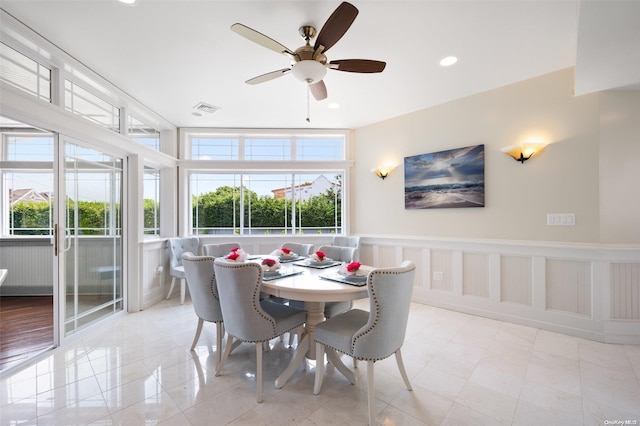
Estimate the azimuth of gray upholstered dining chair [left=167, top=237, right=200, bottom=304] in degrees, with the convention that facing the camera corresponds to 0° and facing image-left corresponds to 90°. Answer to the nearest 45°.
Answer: approximately 315°

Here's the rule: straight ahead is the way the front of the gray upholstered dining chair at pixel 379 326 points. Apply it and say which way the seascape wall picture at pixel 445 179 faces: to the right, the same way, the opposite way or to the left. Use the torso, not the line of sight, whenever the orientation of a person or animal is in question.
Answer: to the left

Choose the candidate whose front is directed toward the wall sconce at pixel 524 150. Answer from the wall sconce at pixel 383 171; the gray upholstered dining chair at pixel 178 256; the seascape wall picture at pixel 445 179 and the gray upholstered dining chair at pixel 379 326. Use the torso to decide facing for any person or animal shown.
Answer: the gray upholstered dining chair at pixel 178 256

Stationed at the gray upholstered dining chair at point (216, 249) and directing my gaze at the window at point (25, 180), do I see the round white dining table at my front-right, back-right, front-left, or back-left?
back-left

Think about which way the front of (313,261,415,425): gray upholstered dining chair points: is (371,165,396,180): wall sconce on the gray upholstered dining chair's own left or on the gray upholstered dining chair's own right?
on the gray upholstered dining chair's own right

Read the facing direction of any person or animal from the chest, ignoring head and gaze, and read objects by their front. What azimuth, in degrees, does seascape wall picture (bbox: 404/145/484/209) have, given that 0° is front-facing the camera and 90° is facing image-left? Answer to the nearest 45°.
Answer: approximately 45°

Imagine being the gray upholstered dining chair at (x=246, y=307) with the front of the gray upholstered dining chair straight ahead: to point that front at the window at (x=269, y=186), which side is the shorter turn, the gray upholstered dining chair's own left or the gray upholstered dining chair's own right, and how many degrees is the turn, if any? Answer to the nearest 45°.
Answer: approximately 45° to the gray upholstered dining chair's own left

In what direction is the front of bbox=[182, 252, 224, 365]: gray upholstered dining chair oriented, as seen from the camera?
facing away from the viewer and to the right of the viewer

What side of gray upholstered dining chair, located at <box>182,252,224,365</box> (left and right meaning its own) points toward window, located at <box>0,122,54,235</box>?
left

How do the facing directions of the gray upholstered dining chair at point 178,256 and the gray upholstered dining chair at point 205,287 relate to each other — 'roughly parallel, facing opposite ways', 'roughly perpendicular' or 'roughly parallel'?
roughly perpendicular

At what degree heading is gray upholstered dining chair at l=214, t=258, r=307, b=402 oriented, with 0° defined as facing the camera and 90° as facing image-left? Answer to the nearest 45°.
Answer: approximately 225°
